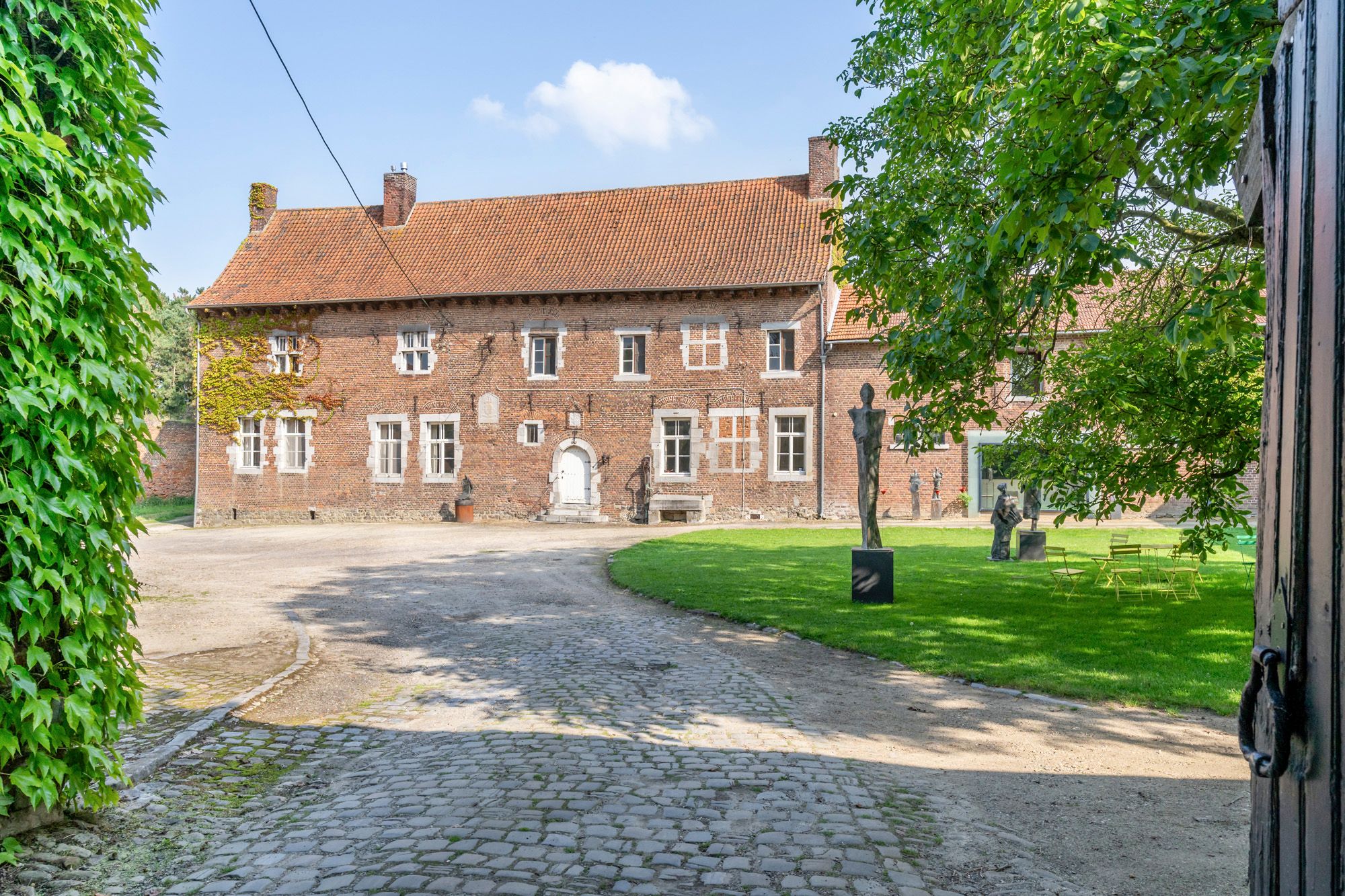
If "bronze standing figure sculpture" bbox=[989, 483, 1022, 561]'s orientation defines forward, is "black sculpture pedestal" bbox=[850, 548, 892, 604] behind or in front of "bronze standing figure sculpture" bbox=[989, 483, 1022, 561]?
in front

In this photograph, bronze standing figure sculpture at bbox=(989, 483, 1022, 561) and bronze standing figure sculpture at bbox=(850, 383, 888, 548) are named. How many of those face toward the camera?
2

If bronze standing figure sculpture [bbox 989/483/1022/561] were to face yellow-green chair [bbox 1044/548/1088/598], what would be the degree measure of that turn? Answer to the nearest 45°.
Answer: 0° — it already faces it

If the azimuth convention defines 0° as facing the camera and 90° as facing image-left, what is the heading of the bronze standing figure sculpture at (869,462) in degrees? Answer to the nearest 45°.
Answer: approximately 0°

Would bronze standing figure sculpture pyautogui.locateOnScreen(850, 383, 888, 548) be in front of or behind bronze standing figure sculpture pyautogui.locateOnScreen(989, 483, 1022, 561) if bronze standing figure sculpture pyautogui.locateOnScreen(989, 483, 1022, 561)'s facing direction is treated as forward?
in front

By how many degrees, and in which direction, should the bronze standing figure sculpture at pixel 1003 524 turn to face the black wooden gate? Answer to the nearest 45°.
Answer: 0° — it already faces it
